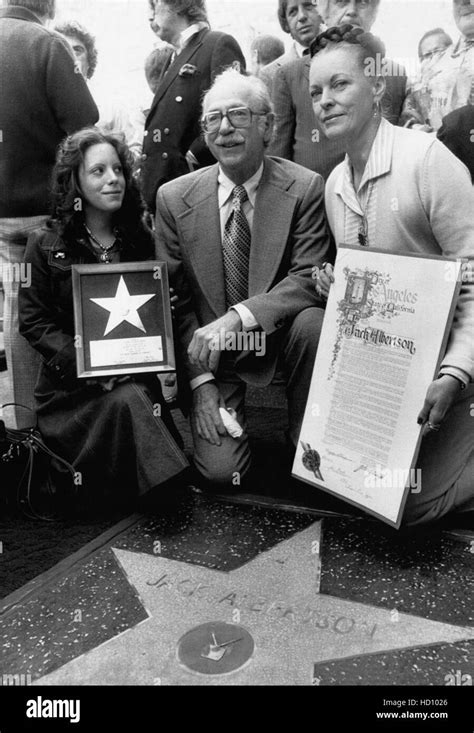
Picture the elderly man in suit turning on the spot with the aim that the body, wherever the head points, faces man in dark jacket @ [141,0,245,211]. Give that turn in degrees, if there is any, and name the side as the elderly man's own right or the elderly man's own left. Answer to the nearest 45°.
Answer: approximately 180°

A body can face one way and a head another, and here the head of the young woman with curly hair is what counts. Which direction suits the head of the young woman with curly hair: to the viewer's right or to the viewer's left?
to the viewer's right

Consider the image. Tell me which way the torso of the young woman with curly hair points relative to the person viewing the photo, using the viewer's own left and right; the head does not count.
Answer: facing the viewer and to the right of the viewer

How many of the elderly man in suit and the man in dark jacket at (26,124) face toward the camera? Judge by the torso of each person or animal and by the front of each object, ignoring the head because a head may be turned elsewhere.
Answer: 1

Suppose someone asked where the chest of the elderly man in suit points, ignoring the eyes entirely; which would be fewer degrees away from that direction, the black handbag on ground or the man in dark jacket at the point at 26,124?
the black handbag on ground

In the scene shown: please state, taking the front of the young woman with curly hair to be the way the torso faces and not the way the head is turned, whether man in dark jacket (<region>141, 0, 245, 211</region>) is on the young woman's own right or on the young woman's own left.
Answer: on the young woman's own left

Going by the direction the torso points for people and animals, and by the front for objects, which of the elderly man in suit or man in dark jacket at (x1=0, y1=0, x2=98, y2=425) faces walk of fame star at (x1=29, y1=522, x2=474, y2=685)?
the elderly man in suit
